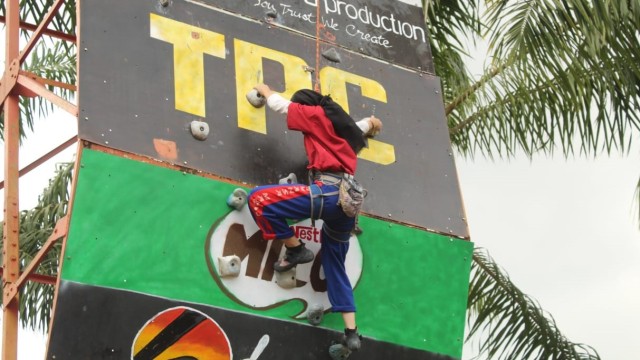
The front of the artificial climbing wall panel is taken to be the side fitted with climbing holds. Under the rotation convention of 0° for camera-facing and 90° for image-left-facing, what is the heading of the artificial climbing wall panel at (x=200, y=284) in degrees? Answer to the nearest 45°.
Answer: approximately 0°

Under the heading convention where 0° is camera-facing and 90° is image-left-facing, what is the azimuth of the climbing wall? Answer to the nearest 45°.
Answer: approximately 0°
